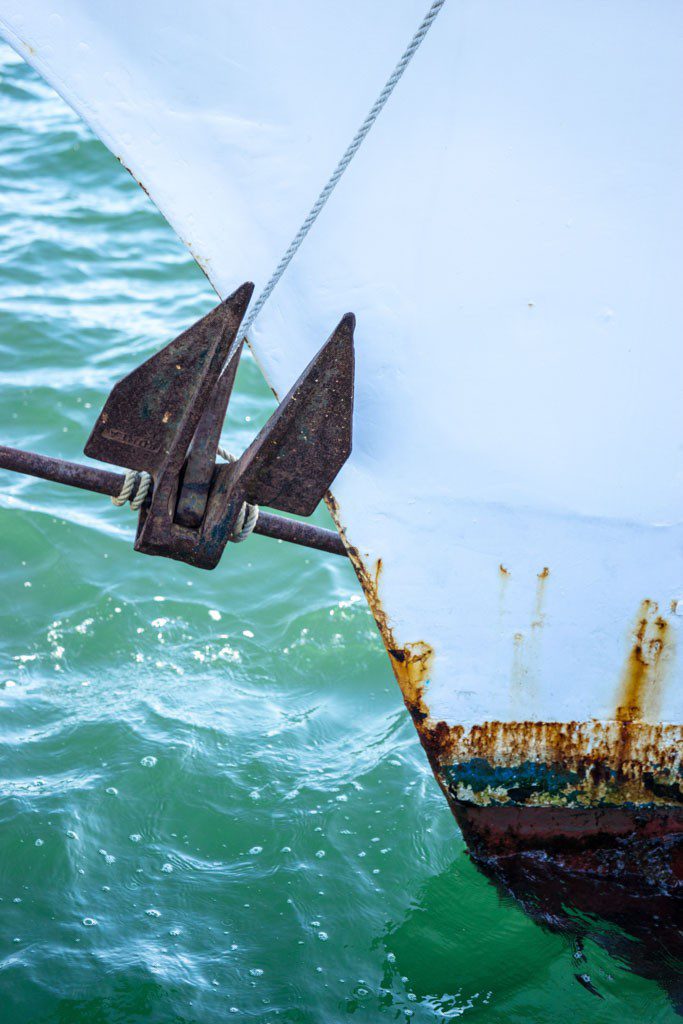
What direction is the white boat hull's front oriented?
to the viewer's left
